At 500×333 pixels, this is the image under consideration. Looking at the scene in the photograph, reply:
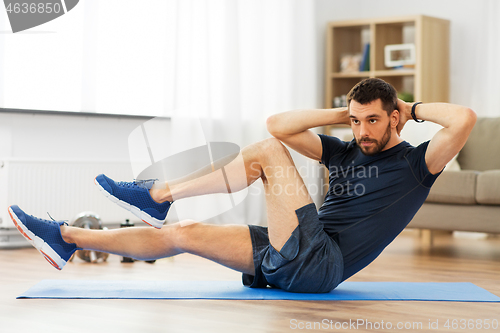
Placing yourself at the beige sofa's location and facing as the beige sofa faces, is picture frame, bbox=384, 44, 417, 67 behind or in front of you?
behind

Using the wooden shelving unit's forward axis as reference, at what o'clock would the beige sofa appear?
The beige sofa is roughly at 10 o'clock from the wooden shelving unit.

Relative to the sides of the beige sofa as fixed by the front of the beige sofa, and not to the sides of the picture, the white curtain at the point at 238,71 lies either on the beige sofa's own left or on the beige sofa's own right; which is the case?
on the beige sofa's own right
